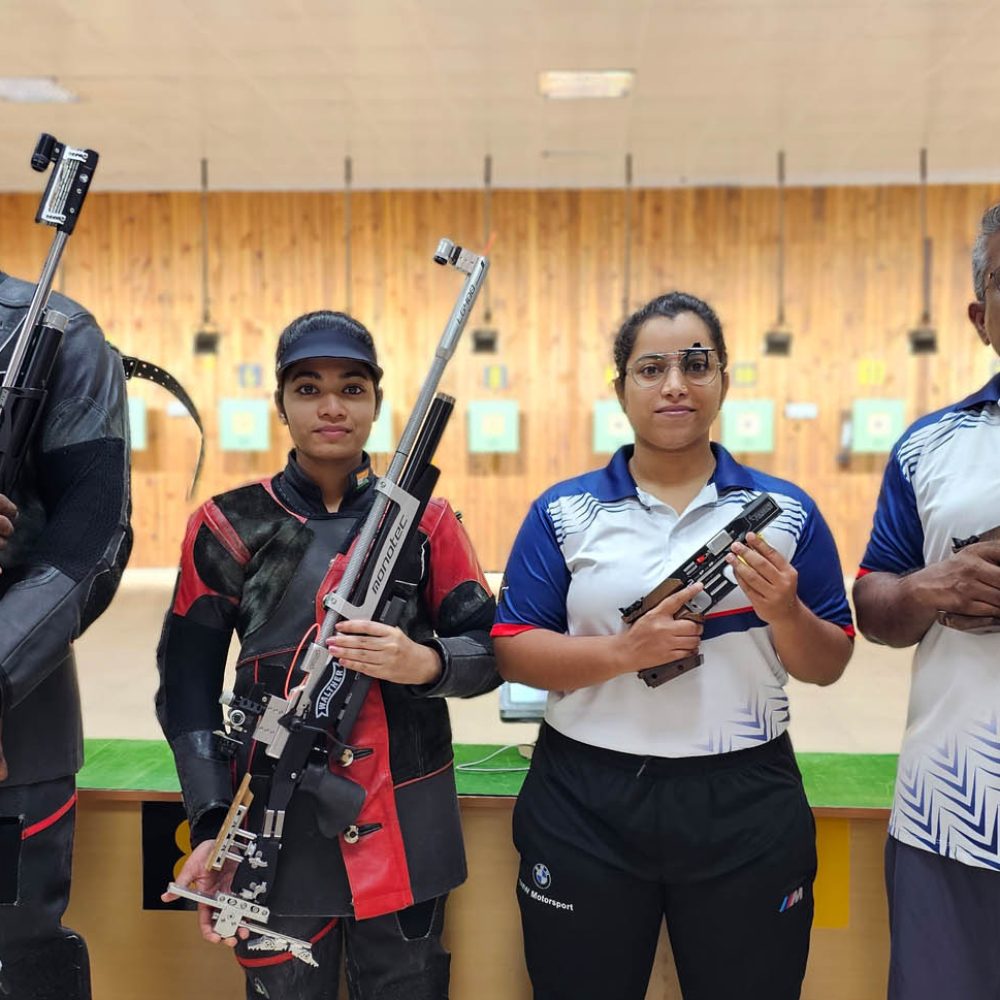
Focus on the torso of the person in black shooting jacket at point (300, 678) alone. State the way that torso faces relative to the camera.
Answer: toward the camera

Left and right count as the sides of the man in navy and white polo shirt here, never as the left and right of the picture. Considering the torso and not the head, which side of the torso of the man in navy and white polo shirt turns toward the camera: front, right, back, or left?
front

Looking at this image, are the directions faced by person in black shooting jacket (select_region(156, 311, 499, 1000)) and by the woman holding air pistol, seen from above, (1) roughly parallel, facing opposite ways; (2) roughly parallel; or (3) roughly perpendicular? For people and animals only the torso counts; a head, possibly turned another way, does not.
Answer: roughly parallel

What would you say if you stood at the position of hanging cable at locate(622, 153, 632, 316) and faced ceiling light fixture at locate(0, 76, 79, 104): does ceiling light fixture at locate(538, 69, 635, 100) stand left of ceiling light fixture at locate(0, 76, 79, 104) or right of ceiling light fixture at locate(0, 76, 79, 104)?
left

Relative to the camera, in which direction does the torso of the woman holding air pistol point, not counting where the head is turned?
toward the camera

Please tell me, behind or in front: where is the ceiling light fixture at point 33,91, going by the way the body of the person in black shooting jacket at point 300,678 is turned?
behind

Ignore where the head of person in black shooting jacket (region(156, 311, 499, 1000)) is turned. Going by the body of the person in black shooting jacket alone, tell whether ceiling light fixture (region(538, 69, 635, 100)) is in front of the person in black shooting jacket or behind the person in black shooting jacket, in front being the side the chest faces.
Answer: behind

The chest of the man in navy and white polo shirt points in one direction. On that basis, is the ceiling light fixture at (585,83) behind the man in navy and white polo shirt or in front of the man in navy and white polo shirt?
behind

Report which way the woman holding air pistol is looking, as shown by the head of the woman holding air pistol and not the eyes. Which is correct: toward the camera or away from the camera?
toward the camera

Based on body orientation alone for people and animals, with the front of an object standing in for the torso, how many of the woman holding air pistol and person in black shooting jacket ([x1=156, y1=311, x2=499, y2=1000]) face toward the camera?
2

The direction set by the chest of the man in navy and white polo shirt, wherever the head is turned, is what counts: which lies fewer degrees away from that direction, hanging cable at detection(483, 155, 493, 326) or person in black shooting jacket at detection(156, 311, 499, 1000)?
the person in black shooting jacket

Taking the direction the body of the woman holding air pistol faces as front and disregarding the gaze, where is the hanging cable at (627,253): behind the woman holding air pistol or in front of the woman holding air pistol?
behind

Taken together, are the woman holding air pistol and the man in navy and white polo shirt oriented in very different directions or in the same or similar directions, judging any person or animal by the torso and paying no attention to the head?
same or similar directions

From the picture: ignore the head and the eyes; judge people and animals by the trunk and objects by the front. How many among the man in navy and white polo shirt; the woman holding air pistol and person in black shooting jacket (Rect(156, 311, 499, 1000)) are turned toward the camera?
3

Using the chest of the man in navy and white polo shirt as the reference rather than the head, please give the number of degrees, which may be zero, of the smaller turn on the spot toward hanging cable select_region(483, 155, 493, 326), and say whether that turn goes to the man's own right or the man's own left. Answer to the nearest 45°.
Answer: approximately 135° to the man's own right
